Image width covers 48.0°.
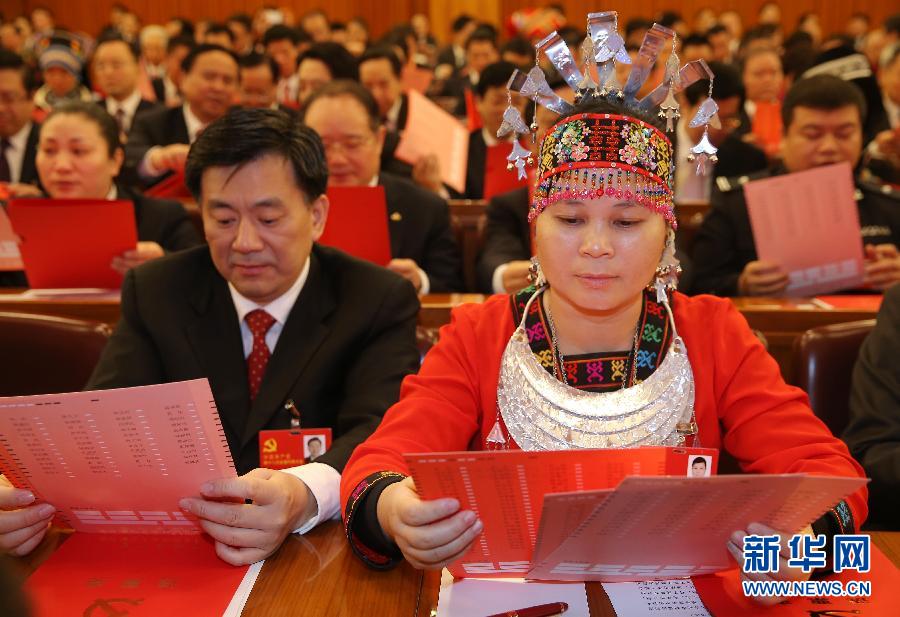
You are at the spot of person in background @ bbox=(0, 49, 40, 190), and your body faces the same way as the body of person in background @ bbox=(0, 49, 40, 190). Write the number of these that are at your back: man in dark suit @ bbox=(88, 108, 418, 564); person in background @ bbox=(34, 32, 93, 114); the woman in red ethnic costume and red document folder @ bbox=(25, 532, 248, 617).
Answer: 1

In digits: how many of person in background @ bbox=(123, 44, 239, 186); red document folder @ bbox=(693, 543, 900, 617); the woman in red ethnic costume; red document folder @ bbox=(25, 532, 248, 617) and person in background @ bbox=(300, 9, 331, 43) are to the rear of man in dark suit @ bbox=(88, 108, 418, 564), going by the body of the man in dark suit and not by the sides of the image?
2

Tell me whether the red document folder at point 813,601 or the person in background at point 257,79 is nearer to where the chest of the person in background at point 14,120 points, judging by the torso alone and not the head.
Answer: the red document folder

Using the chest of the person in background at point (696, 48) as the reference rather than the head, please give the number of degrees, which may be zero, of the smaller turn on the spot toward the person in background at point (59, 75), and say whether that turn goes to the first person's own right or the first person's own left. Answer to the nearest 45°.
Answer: approximately 45° to the first person's own right

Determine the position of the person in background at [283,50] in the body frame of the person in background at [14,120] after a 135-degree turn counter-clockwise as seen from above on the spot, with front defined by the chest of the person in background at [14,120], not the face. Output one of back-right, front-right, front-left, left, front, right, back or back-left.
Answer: front

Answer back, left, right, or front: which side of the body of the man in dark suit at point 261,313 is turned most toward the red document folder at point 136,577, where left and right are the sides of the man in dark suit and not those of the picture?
front

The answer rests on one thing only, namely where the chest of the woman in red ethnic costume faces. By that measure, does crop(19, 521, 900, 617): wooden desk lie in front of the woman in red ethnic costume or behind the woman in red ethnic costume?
in front

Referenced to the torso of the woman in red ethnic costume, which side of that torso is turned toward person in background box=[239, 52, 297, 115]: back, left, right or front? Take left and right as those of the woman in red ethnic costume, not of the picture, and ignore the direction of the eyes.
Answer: back

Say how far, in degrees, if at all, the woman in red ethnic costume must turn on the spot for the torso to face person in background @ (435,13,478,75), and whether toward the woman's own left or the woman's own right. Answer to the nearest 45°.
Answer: approximately 180°

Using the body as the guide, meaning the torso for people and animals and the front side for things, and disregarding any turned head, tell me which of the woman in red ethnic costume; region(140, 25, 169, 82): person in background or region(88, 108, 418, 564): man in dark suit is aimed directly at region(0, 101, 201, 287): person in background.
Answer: region(140, 25, 169, 82): person in background

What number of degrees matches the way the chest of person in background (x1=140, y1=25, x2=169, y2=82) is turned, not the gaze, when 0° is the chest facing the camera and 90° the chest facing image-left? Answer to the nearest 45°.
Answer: approximately 0°

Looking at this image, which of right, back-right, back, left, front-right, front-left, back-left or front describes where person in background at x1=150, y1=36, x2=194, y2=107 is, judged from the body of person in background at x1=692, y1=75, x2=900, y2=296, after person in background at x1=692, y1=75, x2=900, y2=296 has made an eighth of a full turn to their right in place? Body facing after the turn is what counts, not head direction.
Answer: right
